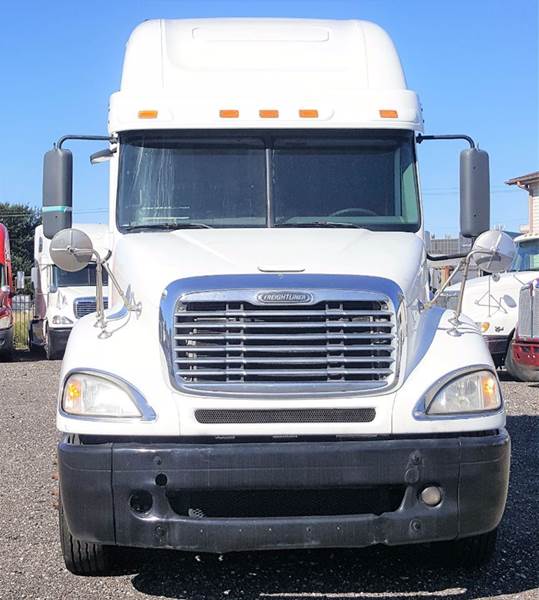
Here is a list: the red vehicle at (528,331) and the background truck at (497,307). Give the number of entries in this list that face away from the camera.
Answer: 0

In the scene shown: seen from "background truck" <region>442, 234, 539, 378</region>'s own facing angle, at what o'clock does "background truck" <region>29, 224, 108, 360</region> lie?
"background truck" <region>29, 224, 108, 360</region> is roughly at 2 o'clock from "background truck" <region>442, 234, 539, 378</region>.

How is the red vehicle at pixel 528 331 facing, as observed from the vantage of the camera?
facing the viewer and to the left of the viewer

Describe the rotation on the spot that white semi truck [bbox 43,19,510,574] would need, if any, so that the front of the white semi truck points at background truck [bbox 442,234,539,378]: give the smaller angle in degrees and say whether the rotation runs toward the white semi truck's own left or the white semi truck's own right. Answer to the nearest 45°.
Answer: approximately 180°

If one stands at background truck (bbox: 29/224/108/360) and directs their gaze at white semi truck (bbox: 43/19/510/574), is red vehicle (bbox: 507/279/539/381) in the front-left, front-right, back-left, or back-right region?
front-left

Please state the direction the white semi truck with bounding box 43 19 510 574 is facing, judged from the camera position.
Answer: facing the viewer

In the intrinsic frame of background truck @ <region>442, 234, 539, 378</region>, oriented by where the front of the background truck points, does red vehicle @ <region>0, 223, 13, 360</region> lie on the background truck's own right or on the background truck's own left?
on the background truck's own right

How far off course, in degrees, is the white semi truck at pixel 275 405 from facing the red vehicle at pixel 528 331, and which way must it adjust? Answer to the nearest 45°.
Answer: approximately 135° to its left

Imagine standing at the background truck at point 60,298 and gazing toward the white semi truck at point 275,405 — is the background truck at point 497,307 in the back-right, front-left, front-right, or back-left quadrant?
front-left

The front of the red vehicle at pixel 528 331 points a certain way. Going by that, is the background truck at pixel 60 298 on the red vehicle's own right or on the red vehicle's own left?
on the red vehicle's own right

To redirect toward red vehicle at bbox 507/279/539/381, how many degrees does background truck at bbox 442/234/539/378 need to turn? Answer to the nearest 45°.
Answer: approximately 45° to its left
